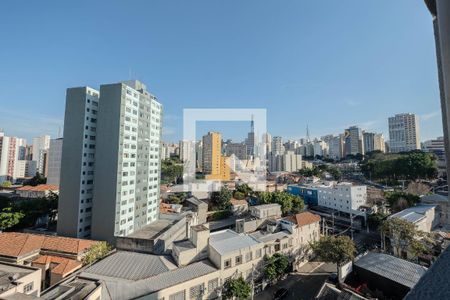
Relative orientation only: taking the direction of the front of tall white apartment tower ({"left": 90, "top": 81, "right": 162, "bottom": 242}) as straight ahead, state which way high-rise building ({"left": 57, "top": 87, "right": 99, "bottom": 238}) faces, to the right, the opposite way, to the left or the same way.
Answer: the same way

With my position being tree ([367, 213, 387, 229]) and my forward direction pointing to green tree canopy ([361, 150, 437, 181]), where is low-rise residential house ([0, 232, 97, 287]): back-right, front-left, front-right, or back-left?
back-left

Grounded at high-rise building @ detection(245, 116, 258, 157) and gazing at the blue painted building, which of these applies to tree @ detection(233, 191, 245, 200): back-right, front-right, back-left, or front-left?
front-right

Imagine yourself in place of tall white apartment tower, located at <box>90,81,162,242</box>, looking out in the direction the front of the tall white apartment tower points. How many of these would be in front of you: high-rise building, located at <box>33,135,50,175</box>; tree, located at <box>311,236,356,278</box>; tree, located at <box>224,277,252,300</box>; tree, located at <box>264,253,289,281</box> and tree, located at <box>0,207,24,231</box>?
3

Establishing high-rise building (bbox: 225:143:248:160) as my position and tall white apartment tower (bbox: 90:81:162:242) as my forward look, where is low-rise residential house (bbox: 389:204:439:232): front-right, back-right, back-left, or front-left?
front-left

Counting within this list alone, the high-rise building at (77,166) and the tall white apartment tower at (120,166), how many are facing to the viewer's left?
0

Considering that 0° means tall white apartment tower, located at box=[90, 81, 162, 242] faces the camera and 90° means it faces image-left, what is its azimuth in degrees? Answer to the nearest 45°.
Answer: approximately 315°

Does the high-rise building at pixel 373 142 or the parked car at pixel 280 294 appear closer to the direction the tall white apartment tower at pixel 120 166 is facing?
the parked car

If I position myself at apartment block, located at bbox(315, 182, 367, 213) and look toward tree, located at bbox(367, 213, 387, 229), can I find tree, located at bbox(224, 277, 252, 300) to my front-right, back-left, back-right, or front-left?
front-right

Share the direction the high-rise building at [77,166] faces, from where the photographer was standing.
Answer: facing the viewer and to the right of the viewer
